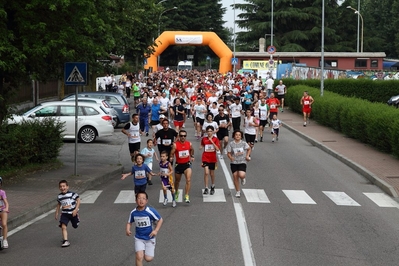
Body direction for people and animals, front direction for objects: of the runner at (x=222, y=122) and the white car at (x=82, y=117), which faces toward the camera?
the runner

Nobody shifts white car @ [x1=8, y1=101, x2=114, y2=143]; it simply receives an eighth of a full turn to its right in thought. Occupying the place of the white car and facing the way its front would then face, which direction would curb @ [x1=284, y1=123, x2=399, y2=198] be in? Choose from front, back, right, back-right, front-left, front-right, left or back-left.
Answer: back

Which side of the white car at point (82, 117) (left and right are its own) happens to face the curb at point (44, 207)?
left

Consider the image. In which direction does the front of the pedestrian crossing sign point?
toward the camera

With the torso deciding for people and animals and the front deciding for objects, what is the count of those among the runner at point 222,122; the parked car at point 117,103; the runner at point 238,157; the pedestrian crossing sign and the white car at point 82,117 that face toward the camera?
3

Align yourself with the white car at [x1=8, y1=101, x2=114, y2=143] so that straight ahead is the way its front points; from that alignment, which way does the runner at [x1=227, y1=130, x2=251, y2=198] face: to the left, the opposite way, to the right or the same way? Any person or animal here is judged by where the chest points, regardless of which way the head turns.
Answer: to the left

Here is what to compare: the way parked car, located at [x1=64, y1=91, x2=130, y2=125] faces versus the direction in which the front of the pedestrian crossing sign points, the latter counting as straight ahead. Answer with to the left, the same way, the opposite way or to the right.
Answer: to the right

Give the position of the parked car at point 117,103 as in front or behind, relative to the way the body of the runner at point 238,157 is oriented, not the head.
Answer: behind

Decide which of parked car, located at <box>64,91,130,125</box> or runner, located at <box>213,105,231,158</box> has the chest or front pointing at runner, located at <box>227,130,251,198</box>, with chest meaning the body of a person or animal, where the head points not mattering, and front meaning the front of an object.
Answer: runner, located at <box>213,105,231,158</box>

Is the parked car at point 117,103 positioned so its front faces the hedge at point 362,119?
no

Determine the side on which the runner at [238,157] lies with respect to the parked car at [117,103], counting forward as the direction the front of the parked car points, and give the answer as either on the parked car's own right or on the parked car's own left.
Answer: on the parked car's own left

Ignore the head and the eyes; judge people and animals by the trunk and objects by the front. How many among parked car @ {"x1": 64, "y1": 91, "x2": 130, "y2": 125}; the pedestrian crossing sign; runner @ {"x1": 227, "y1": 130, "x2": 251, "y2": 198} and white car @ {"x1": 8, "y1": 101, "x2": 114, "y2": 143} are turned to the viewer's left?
2

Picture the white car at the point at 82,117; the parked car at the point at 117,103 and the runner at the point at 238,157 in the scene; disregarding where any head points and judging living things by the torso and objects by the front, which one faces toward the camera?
the runner

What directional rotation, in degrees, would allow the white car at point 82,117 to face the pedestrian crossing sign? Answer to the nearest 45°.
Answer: approximately 90° to its left

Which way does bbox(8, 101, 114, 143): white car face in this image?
to the viewer's left

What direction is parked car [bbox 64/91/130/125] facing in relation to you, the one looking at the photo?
facing to the left of the viewer

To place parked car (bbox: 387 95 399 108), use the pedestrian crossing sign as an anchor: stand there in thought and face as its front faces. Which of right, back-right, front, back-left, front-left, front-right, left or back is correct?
back-left

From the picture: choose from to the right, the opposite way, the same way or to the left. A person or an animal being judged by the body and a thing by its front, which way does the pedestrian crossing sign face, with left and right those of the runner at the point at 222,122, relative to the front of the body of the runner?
the same way

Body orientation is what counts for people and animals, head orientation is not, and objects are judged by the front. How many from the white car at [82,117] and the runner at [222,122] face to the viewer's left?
1

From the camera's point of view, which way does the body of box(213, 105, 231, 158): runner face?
toward the camera
